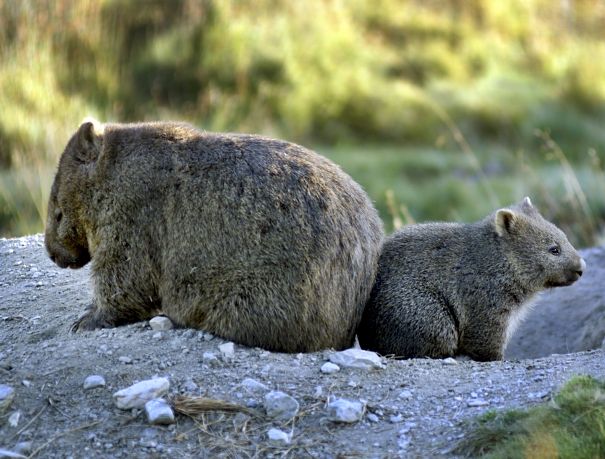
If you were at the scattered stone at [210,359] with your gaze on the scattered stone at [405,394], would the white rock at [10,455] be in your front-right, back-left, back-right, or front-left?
back-right

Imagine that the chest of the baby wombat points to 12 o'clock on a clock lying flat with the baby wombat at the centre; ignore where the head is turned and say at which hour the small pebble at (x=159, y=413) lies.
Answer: The small pebble is roughly at 4 o'clock from the baby wombat.

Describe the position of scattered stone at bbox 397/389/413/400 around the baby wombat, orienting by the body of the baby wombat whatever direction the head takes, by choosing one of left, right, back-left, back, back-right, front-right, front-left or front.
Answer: right

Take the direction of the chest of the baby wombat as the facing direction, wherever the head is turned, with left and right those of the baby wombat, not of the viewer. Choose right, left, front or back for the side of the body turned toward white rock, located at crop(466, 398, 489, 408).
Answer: right

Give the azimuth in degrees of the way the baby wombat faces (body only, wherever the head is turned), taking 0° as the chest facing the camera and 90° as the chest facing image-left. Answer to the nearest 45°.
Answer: approximately 270°

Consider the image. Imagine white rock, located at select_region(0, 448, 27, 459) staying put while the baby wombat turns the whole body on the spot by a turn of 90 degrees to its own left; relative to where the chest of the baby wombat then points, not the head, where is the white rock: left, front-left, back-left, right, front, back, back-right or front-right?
back-left

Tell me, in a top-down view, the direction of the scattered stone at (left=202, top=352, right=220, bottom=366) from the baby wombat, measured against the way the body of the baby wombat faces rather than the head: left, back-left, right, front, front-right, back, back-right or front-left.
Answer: back-right

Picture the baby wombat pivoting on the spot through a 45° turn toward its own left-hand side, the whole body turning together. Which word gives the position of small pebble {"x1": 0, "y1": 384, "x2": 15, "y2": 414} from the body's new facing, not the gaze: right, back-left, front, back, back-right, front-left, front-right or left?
back

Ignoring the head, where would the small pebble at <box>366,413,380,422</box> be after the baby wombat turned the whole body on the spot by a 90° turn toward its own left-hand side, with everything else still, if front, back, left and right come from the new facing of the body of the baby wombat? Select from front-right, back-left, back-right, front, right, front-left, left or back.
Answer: back

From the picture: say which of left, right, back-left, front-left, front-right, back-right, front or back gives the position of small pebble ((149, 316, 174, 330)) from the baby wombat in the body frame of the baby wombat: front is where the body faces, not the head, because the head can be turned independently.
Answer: back-right

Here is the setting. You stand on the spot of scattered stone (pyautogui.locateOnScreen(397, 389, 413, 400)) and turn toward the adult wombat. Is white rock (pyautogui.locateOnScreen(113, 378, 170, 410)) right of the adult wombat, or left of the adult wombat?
left

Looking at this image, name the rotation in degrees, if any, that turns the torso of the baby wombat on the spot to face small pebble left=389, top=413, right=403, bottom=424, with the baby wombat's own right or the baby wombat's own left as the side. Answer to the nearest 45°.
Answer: approximately 90° to the baby wombat's own right

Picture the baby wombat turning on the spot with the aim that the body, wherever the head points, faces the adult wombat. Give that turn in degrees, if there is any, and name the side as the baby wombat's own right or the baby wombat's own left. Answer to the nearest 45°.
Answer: approximately 135° to the baby wombat's own right

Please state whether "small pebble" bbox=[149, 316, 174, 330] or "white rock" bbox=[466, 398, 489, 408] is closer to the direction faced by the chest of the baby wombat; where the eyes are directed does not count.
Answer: the white rock

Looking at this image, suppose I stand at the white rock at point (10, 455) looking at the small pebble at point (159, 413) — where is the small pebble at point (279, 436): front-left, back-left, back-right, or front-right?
front-right

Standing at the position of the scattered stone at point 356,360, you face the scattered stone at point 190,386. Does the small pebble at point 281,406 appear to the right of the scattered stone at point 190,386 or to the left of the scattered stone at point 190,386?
left

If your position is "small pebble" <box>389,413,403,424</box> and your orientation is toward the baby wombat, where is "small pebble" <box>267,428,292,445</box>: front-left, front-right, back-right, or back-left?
back-left
